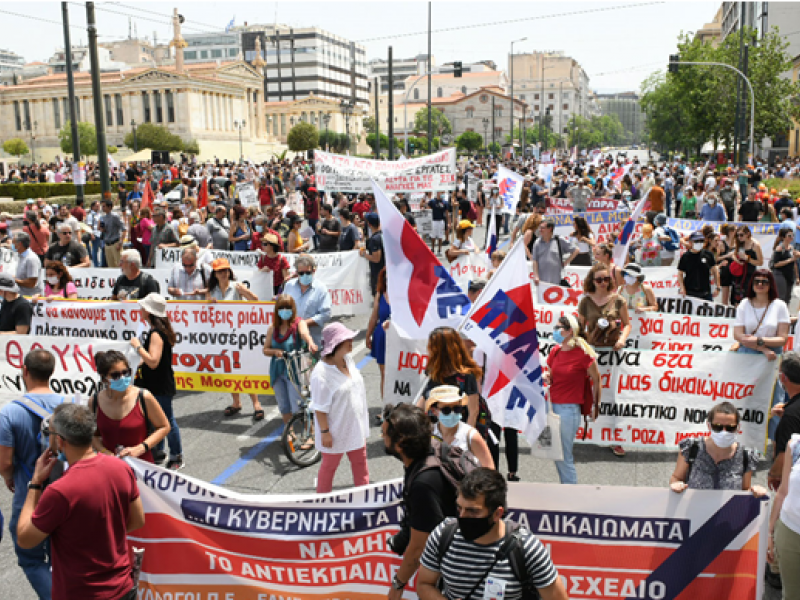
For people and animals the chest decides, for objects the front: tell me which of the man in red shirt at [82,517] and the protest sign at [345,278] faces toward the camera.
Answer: the protest sign

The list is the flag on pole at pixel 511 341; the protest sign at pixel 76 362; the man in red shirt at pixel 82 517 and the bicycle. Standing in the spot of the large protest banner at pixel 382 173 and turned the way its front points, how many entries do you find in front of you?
4

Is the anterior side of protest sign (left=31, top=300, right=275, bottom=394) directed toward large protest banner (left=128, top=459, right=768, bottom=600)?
yes

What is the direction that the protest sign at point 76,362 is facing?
toward the camera

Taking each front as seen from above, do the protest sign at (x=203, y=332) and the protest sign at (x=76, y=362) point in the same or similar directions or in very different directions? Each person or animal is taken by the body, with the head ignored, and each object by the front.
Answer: same or similar directions

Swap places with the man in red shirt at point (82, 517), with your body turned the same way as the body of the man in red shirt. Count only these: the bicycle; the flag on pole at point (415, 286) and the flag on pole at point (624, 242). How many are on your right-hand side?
3

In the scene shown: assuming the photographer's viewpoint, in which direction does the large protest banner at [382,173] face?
facing the viewer

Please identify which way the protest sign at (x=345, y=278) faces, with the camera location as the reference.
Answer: facing the viewer

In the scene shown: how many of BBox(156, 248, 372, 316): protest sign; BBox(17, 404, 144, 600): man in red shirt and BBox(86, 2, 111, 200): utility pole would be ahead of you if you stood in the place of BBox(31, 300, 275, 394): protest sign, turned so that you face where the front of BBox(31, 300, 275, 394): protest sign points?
1

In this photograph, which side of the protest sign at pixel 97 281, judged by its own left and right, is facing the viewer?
front

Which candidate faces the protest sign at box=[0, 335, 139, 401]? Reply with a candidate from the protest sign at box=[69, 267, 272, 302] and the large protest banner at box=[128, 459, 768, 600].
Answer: the protest sign at box=[69, 267, 272, 302]

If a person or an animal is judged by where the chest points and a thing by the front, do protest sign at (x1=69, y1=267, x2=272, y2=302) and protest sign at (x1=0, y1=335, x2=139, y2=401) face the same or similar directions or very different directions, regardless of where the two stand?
same or similar directions

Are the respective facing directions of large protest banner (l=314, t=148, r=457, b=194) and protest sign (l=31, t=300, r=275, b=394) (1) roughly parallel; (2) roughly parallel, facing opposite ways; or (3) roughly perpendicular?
roughly parallel

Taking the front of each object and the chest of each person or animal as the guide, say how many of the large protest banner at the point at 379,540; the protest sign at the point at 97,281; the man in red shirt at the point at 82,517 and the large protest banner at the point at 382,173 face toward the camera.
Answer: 3

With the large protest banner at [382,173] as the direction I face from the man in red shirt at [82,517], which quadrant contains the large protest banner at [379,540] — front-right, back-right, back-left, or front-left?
front-right

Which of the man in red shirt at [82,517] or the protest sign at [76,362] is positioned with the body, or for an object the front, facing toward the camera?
the protest sign

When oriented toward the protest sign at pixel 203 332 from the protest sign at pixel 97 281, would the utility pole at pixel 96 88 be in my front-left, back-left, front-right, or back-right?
back-left
